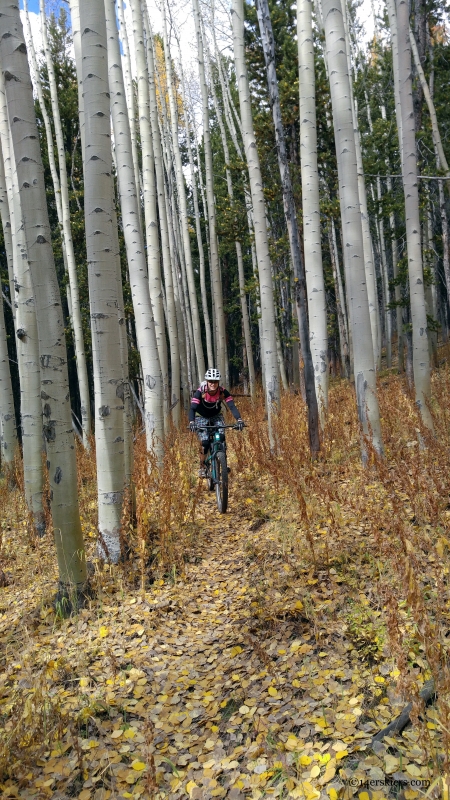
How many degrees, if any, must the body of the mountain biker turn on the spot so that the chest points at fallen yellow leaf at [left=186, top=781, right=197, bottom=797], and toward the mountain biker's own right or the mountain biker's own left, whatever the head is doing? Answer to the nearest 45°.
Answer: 0° — they already face it

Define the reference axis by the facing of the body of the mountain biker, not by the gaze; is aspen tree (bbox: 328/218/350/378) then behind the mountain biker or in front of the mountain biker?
behind

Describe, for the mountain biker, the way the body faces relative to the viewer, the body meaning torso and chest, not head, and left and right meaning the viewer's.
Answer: facing the viewer

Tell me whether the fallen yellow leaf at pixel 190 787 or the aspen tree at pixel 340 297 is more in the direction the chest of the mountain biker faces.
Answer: the fallen yellow leaf
